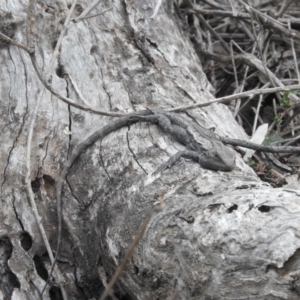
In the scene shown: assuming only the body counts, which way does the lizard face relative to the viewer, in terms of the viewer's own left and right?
facing the viewer and to the right of the viewer
